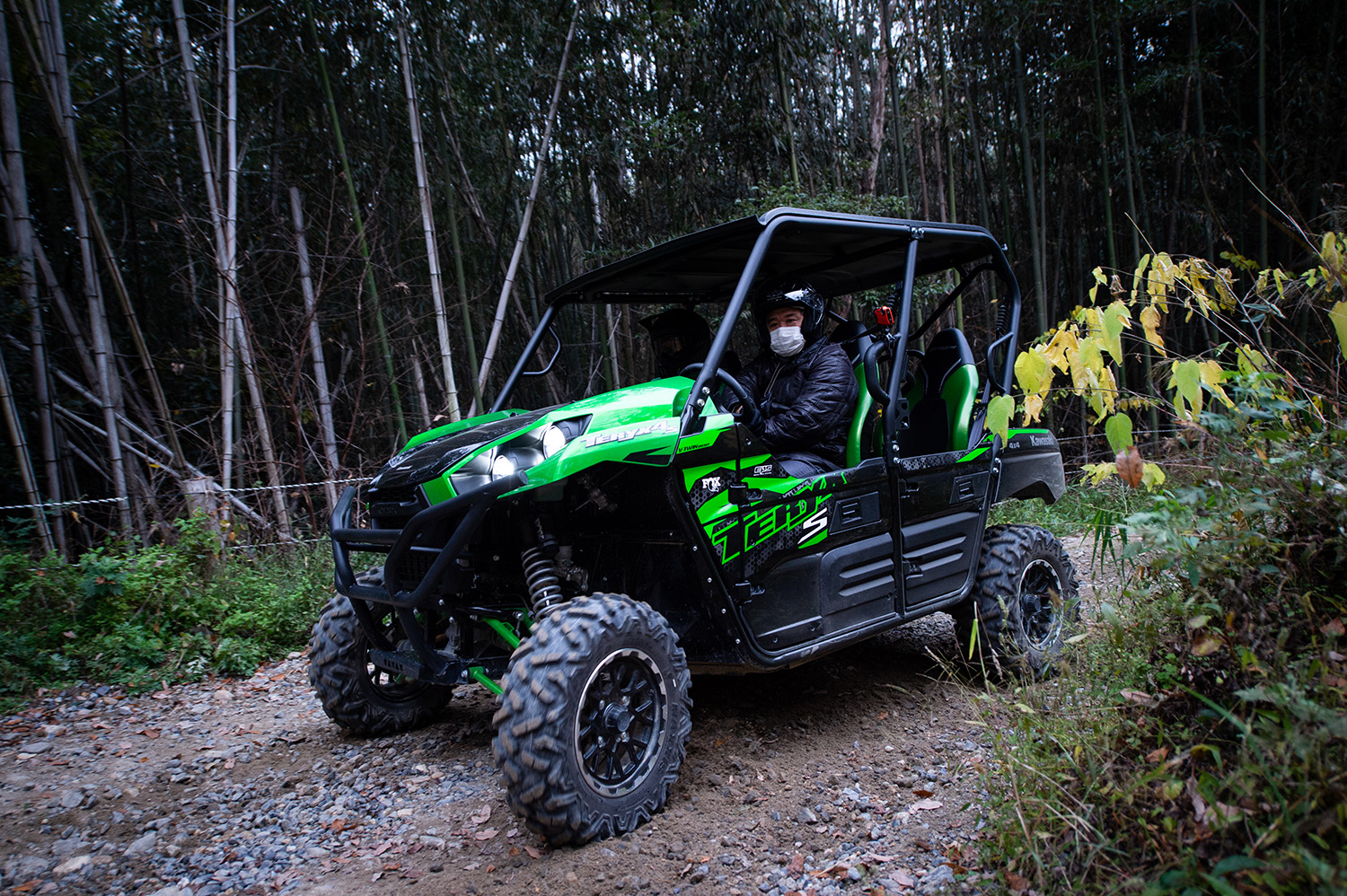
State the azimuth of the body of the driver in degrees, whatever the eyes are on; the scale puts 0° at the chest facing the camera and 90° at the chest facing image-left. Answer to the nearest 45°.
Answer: approximately 45°

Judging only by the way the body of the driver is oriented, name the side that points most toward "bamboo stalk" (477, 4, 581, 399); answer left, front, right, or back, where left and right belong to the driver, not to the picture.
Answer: right

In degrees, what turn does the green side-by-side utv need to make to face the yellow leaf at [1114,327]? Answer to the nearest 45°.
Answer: approximately 90° to its left

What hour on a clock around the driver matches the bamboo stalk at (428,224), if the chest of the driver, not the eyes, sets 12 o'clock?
The bamboo stalk is roughly at 3 o'clock from the driver.

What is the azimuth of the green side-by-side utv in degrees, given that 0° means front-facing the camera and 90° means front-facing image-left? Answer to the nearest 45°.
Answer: approximately 45°

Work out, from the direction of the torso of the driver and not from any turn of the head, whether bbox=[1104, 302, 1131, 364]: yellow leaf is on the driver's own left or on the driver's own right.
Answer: on the driver's own left

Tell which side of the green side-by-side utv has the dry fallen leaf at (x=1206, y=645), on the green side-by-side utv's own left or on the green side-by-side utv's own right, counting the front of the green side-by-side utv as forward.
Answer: on the green side-by-side utv's own left

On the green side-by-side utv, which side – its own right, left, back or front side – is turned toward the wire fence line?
right

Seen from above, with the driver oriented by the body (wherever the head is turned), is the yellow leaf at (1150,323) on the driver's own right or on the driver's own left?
on the driver's own left
